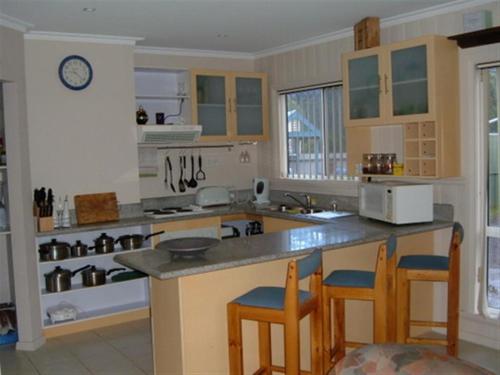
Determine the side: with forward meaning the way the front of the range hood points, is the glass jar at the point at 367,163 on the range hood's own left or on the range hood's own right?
on the range hood's own left

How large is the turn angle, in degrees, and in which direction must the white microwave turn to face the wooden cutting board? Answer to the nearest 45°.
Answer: approximately 45° to its right

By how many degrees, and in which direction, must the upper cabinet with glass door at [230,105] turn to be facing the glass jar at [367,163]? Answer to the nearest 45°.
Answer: approximately 45° to its left

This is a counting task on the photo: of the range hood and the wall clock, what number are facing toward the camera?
2

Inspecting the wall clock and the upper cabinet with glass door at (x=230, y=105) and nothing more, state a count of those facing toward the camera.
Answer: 2

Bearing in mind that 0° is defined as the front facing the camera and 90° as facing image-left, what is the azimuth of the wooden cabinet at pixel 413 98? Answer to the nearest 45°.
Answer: approximately 45°
